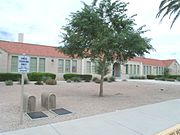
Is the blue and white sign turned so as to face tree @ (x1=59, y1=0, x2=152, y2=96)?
no

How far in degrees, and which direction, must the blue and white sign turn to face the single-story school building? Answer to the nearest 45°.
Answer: approximately 180°

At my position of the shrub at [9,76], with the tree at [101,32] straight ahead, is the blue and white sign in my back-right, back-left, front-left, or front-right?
front-right

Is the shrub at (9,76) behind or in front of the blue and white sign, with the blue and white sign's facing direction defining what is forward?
behind

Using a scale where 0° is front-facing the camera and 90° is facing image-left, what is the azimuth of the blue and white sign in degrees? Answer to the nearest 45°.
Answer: approximately 0°
